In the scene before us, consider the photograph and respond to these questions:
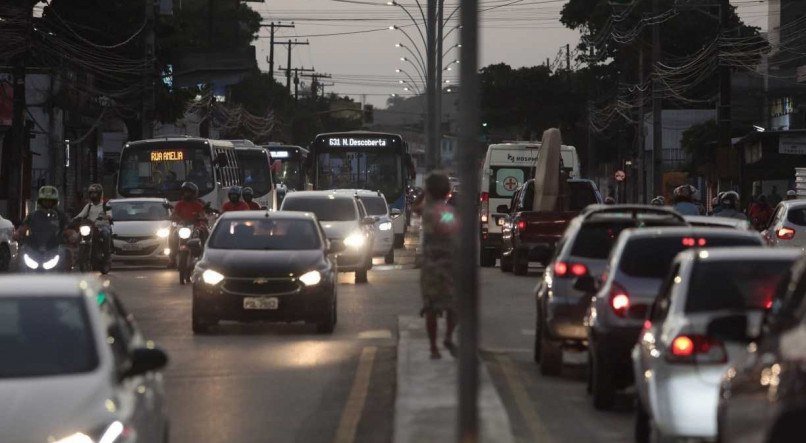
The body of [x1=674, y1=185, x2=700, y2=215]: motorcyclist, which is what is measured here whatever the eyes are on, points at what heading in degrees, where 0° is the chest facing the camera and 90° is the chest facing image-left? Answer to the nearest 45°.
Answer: approximately 180°

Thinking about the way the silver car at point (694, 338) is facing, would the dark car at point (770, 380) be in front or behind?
behind

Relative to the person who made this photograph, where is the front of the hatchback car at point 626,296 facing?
facing away from the viewer

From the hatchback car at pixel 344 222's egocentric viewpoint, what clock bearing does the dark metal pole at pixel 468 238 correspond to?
The dark metal pole is roughly at 12 o'clock from the hatchback car.

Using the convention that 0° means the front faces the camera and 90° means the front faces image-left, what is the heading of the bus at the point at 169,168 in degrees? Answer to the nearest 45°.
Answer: approximately 0°
